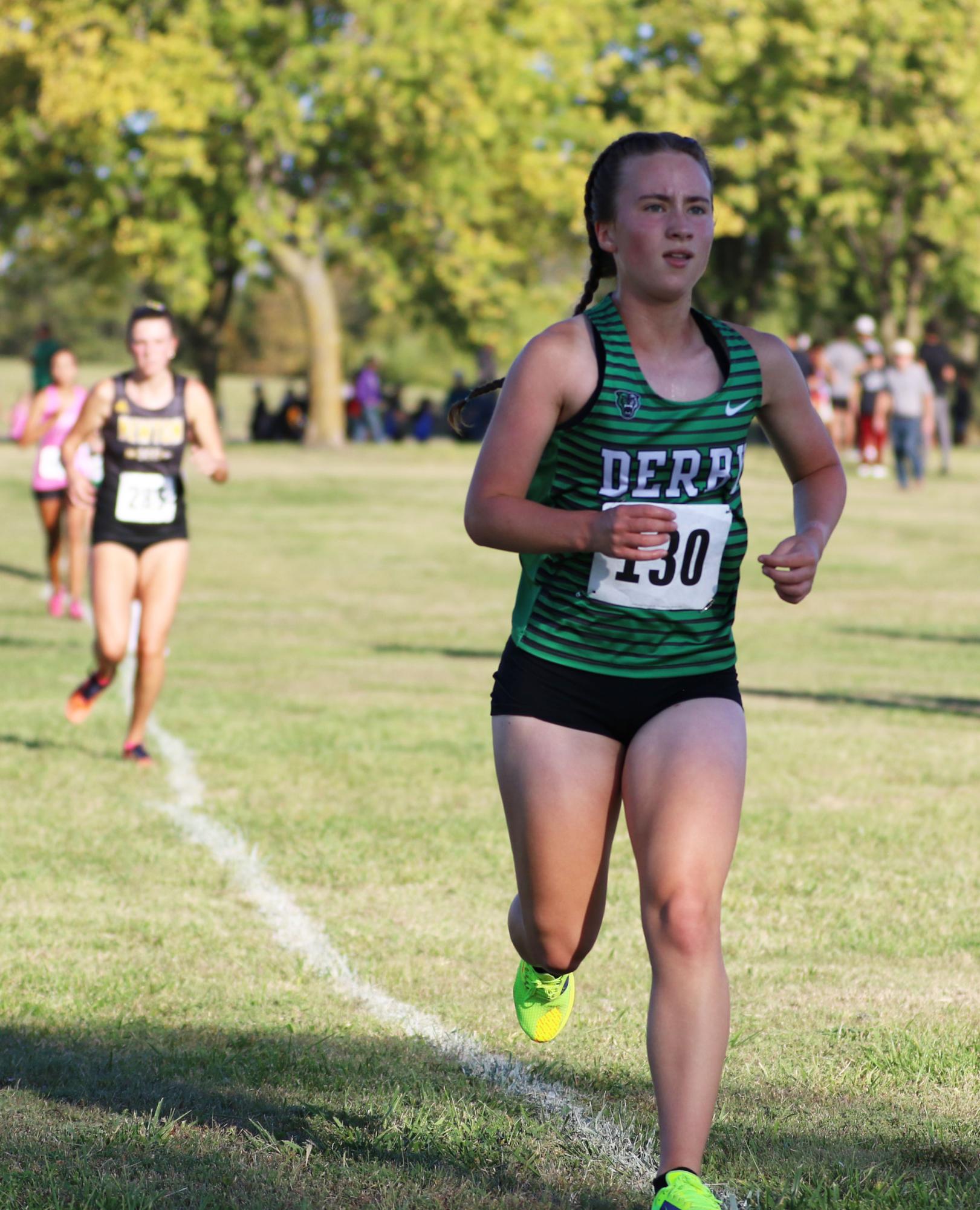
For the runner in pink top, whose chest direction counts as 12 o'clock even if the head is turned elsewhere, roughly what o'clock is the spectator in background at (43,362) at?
The spectator in background is roughly at 6 o'clock from the runner in pink top.

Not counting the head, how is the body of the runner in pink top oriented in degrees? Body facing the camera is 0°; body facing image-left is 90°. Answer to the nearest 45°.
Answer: approximately 0°

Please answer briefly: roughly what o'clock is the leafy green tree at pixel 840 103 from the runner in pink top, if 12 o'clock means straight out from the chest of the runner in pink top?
The leafy green tree is roughly at 7 o'clock from the runner in pink top.

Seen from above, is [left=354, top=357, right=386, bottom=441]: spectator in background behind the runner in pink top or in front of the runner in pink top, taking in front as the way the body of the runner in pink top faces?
behind

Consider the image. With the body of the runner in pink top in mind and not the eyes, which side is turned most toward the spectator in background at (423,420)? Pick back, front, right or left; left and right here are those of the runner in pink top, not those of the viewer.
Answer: back

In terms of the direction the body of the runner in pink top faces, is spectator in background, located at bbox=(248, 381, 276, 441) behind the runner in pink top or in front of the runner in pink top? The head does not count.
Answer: behind

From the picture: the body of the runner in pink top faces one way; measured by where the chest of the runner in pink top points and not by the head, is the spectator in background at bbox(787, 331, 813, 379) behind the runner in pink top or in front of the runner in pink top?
behind

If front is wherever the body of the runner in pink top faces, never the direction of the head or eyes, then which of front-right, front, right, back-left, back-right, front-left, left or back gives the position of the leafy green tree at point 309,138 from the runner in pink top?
back

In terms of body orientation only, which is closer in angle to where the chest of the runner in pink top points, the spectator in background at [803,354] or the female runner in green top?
the female runner in green top

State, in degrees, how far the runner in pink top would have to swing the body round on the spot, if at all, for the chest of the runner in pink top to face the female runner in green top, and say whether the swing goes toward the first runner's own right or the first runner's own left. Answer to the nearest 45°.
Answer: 0° — they already face them
